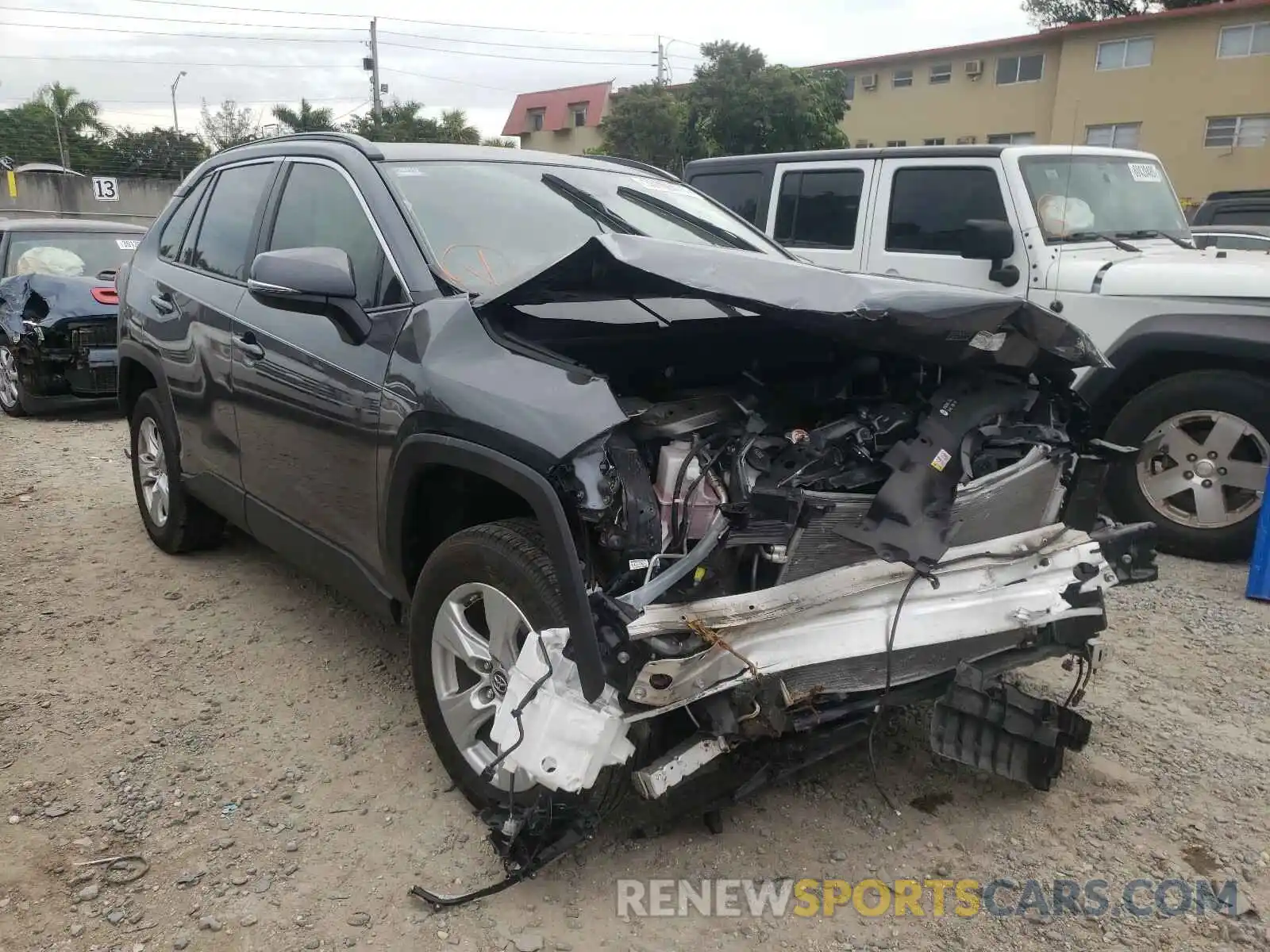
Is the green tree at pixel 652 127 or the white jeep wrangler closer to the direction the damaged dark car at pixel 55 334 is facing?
the white jeep wrangler

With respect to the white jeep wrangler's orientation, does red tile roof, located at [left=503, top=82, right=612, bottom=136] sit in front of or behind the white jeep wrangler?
behind

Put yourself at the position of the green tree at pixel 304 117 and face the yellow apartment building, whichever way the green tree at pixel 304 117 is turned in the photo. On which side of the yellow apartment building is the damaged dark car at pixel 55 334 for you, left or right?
right

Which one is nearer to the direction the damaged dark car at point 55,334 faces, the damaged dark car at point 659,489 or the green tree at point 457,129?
the damaged dark car

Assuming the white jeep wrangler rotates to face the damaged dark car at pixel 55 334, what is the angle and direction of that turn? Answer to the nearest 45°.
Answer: approximately 135° to its right

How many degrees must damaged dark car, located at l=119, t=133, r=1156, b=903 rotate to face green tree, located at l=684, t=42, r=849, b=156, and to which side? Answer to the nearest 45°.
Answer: approximately 135° to its left

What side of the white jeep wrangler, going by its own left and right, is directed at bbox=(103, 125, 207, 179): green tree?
back

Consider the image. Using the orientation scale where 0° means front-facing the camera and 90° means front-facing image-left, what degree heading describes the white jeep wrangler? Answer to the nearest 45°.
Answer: approximately 315°

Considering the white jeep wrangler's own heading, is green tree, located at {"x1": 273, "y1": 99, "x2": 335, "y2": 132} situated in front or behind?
behind

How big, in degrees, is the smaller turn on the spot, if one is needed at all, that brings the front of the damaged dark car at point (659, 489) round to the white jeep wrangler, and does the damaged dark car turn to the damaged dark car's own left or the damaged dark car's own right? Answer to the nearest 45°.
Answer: approximately 90° to the damaged dark car's own left
